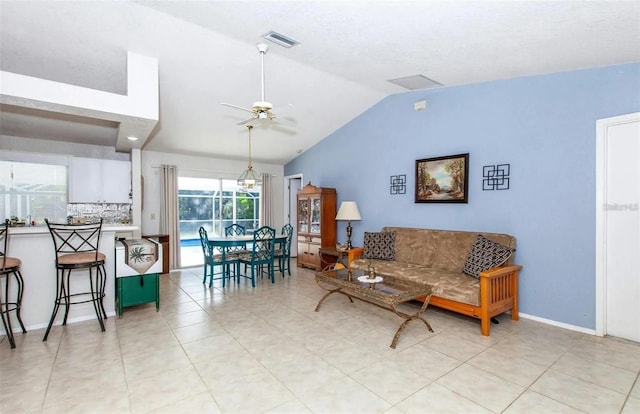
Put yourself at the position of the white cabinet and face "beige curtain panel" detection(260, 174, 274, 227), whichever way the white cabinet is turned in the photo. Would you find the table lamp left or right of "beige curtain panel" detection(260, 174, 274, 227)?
right

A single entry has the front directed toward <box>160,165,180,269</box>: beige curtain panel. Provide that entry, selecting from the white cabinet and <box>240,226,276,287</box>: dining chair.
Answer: the dining chair

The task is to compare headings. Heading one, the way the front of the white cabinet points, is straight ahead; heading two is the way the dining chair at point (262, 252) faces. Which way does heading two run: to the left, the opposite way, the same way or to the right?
the opposite way

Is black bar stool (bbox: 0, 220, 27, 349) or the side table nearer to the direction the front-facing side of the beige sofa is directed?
the black bar stool

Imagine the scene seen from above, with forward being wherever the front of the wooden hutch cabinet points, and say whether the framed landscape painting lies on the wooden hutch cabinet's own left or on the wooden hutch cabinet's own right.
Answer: on the wooden hutch cabinet's own left

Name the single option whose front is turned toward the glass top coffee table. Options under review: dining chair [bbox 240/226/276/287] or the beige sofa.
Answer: the beige sofa

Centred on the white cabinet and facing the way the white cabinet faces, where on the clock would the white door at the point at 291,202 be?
The white door is roughly at 9 o'clock from the white cabinet.

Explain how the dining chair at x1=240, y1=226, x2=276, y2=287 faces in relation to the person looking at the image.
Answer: facing away from the viewer and to the left of the viewer

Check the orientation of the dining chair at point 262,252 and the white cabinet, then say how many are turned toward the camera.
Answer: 1

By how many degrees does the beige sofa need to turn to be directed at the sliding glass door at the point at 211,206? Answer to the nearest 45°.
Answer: approximately 45° to its right
